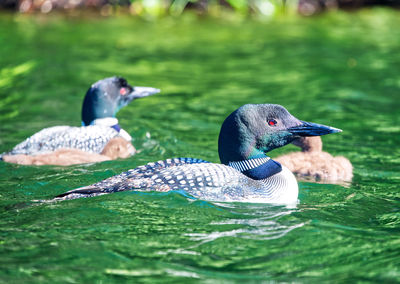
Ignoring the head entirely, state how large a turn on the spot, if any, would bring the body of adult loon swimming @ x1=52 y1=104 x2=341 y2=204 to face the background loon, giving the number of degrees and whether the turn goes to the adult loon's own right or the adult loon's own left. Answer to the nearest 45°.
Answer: approximately 135° to the adult loon's own left

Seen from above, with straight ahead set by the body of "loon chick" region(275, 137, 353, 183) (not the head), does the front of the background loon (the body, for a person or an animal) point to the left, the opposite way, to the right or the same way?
the opposite way

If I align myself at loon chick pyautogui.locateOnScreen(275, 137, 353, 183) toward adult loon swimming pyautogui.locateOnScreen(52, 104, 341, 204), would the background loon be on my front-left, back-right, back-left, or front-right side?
front-right

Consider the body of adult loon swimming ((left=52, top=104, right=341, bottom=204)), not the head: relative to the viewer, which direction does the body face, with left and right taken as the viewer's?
facing to the right of the viewer

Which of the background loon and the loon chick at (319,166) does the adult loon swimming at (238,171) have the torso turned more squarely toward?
the loon chick

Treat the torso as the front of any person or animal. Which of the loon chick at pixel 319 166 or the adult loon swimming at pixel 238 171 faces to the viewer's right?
the adult loon swimming

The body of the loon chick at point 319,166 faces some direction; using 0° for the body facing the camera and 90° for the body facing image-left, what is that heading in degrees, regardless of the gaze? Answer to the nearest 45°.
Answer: approximately 90°

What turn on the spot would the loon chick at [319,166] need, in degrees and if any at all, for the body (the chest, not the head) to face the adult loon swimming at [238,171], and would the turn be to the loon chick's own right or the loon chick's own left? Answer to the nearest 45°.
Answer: approximately 45° to the loon chick's own left

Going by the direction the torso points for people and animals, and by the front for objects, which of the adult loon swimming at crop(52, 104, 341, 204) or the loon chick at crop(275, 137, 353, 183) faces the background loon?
the loon chick

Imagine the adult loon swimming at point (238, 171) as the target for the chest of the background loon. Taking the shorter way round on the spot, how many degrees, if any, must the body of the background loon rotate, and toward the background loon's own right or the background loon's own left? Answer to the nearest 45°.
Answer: approximately 45° to the background loon's own right

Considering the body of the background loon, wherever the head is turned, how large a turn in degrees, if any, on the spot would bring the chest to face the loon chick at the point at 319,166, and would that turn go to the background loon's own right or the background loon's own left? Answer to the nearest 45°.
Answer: approximately 45° to the background loon's own right

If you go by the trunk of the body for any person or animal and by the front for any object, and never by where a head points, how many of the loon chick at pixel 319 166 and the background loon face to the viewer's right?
1

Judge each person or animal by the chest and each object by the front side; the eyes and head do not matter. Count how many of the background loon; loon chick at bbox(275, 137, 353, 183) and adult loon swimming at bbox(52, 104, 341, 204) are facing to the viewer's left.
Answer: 1

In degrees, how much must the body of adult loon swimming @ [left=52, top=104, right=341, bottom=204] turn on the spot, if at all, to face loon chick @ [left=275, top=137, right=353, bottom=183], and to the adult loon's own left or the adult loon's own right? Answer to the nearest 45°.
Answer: approximately 45° to the adult loon's own left

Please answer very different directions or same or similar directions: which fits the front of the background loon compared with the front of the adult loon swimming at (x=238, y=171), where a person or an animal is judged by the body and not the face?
same or similar directions

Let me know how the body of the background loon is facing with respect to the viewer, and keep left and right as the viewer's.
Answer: facing to the right of the viewer
